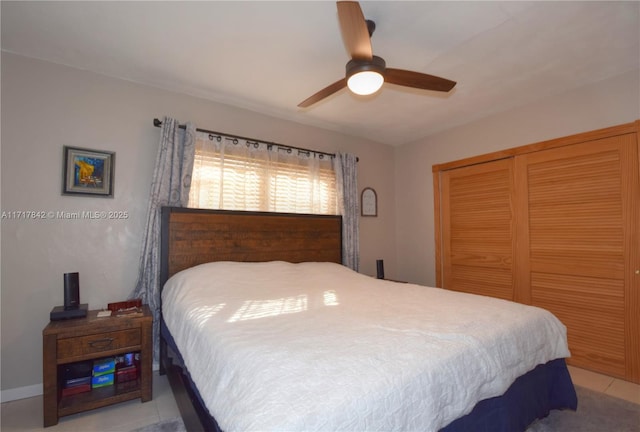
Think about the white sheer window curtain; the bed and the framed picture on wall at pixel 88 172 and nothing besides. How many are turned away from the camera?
0

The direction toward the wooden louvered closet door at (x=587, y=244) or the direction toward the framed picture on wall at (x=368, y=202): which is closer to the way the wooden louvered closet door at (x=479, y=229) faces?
the framed picture on wall

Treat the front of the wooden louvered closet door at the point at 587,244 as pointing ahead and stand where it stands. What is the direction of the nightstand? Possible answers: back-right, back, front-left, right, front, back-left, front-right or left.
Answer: front

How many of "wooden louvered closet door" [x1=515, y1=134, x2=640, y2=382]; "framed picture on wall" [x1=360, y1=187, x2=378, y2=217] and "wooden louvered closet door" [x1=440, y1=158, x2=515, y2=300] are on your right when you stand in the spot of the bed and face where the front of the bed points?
0

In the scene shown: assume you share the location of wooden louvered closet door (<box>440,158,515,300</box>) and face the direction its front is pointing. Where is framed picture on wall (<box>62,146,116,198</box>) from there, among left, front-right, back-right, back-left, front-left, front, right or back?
front

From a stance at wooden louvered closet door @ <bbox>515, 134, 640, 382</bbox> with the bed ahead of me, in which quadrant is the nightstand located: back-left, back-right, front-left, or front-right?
front-right

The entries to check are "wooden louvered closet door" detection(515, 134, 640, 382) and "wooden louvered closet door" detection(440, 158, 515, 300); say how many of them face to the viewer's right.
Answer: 0

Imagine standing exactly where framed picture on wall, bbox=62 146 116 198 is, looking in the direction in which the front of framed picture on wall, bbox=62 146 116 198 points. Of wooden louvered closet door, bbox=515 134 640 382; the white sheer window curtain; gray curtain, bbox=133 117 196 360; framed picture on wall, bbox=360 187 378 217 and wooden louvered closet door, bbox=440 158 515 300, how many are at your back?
0

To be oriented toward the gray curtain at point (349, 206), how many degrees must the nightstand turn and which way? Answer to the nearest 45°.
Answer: approximately 45° to its left

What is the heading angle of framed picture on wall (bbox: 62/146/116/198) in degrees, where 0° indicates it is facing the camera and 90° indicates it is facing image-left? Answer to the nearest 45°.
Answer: approximately 315°

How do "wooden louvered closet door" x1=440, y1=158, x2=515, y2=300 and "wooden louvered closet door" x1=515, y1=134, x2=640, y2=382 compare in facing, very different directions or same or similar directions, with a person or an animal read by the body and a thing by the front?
same or similar directions

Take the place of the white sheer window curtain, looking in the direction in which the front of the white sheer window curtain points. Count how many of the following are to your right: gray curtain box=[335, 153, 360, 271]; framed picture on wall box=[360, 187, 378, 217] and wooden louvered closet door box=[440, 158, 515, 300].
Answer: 0

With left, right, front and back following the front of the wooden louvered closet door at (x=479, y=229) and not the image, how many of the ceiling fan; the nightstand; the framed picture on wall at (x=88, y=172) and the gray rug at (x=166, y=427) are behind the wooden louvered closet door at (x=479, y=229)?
0

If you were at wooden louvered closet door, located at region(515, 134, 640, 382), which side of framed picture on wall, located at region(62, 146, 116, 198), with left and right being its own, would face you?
front

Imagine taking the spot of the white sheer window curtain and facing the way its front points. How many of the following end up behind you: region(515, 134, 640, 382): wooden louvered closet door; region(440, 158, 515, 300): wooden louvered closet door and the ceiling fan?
0

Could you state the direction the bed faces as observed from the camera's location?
facing the viewer and to the right of the viewer
